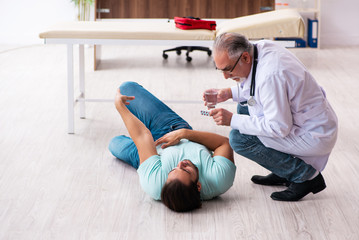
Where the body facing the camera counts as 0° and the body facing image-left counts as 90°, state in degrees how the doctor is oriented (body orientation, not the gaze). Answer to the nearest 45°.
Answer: approximately 90°

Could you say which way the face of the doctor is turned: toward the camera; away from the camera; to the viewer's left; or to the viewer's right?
to the viewer's left
